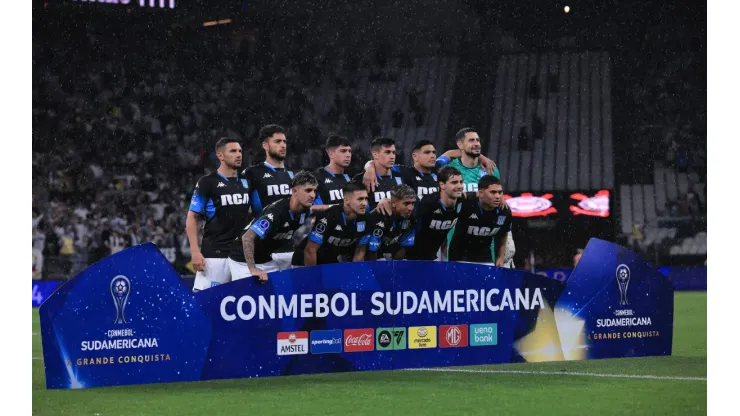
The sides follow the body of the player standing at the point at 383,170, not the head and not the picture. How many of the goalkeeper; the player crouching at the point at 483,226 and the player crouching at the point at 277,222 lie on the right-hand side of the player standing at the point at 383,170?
1

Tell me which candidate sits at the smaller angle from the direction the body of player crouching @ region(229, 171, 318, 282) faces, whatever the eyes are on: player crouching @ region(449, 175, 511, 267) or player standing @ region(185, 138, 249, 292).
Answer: the player crouching

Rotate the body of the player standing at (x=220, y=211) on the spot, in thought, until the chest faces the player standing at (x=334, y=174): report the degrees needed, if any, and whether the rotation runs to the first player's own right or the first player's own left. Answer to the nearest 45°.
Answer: approximately 45° to the first player's own left

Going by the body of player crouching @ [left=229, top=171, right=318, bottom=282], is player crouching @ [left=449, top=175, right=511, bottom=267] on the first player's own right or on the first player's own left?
on the first player's own left

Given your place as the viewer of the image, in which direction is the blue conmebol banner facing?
facing the viewer

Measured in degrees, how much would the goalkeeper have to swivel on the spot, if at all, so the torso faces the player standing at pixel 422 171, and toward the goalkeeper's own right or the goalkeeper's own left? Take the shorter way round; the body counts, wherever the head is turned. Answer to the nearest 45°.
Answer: approximately 90° to the goalkeeper's own right

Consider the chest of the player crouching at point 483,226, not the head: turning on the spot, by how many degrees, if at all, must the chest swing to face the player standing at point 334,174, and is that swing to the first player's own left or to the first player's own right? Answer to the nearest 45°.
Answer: approximately 135° to the first player's own right

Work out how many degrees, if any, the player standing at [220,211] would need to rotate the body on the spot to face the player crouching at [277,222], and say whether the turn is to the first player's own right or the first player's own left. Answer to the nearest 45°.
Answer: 0° — they already face them

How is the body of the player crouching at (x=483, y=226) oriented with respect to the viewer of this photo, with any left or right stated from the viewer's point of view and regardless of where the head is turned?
facing the viewer and to the right of the viewer

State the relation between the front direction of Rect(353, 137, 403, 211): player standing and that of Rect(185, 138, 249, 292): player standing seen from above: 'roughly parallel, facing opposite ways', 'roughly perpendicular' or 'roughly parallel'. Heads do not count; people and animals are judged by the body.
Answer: roughly parallel

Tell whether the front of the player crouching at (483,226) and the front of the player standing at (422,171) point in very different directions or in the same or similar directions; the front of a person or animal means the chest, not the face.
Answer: same or similar directions

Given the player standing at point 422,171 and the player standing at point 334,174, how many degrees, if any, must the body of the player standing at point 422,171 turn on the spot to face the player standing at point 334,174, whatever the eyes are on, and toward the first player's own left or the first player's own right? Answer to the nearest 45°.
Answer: approximately 135° to the first player's own right
